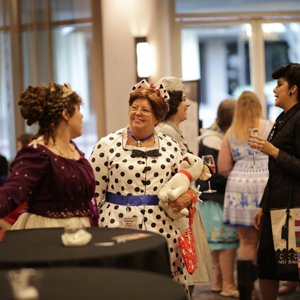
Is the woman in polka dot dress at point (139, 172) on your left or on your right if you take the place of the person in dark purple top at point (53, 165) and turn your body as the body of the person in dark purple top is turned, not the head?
on your left

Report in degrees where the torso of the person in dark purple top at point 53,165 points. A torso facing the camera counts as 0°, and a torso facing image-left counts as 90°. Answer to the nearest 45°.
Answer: approximately 315°

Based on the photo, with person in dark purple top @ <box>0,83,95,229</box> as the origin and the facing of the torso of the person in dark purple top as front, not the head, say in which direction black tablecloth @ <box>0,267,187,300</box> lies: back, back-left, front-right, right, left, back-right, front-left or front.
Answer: front-right

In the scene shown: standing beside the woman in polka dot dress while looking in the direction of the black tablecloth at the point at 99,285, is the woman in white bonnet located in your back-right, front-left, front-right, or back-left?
back-left

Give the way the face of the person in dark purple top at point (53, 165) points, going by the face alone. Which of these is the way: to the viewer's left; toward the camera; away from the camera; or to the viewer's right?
to the viewer's right

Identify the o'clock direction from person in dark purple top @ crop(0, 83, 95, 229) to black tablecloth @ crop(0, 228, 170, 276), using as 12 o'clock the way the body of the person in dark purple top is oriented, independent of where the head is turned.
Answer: The black tablecloth is roughly at 1 o'clock from the person in dark purple top.
